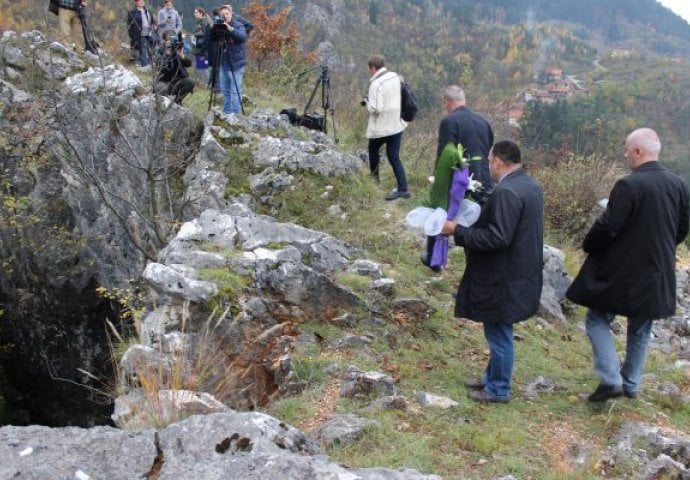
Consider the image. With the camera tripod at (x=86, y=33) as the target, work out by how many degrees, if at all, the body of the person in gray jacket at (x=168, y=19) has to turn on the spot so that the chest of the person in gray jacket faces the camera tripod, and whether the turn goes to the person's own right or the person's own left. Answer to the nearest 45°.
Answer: approximately 90° to the person's own right

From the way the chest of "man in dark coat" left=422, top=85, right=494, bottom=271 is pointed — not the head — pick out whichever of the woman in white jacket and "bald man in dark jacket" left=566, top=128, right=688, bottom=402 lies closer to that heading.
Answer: the woman in white jacket

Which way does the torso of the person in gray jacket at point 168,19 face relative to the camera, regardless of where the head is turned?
toward the camera

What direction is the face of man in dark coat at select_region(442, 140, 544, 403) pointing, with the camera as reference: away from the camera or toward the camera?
away from the camera

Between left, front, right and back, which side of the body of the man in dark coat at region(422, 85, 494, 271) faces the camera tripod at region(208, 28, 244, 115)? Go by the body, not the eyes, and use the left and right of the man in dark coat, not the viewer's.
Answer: front

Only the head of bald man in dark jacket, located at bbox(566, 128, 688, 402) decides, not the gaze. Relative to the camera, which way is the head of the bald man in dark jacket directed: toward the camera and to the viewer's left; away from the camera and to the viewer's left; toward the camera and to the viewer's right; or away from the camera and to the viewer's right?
away from the camera and to the viewer's left

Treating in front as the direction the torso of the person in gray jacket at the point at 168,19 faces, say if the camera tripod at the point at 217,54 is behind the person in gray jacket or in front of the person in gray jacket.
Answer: in front

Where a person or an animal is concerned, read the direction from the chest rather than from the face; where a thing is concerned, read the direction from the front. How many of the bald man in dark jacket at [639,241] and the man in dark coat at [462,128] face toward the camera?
0

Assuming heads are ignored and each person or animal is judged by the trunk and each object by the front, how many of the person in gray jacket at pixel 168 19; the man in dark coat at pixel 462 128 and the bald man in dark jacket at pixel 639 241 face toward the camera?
1

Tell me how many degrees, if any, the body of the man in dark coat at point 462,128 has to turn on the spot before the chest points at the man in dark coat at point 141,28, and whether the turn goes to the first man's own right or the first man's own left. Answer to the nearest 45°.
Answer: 0° — they already face them

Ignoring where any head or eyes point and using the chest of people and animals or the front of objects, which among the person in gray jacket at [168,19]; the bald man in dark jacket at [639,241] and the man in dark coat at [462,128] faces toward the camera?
the person in gray jacket

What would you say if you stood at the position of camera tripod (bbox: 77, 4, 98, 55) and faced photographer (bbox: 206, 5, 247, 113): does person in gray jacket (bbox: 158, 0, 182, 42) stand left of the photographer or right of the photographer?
left

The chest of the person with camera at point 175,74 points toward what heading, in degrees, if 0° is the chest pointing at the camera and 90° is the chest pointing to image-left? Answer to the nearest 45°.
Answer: approximately 315°

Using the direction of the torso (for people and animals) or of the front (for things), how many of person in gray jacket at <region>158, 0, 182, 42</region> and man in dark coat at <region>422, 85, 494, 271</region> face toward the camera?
1
